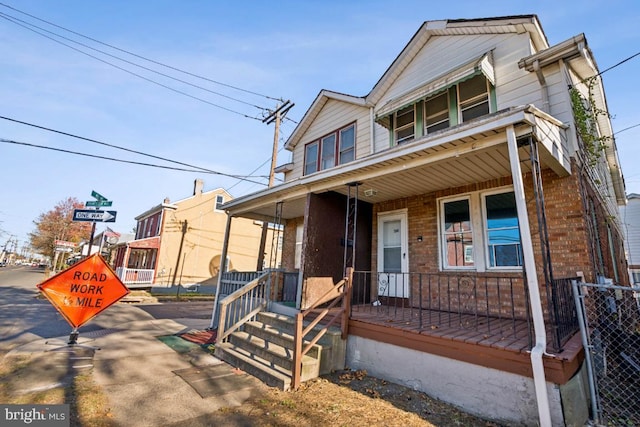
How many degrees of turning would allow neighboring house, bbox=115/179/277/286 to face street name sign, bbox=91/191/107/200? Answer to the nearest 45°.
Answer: approximately 45° to its left

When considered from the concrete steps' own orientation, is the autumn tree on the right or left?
on its right

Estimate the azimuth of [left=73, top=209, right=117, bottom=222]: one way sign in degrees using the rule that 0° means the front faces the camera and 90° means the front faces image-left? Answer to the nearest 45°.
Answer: approximately 0°

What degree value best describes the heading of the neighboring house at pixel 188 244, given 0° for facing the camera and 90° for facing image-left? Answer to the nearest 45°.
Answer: approximately 45°

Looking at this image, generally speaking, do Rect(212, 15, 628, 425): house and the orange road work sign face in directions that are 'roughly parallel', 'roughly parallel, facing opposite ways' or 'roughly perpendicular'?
roughly perpendicular

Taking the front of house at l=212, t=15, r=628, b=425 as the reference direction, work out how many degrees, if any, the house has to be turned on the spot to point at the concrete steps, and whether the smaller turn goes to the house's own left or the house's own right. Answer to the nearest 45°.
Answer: approximately 45° to the house's own right

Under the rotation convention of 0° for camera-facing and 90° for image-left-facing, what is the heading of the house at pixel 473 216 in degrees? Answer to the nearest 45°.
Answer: approximately 45°

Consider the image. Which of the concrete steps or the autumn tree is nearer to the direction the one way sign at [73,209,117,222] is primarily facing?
the concrete steps

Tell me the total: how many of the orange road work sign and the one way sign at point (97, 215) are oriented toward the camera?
2

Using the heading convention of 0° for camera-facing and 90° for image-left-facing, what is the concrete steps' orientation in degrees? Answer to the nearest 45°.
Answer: approximately 45°

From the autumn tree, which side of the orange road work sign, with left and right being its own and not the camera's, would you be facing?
back

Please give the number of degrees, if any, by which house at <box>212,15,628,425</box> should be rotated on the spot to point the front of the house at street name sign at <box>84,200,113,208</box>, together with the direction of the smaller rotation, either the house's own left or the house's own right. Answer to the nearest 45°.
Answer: approximately 45° to the house's own right

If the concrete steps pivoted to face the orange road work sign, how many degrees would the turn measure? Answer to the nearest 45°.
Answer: approximately 45° to its right
